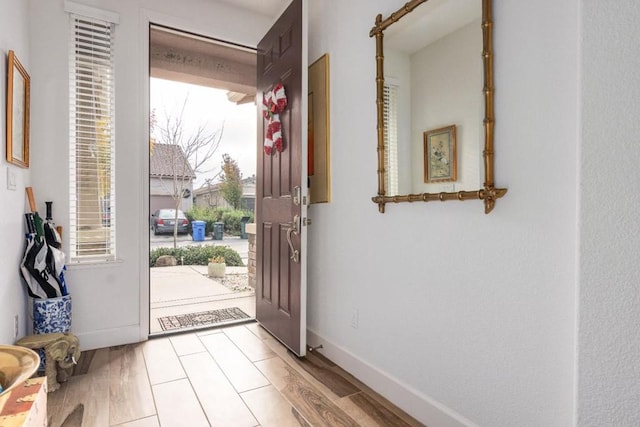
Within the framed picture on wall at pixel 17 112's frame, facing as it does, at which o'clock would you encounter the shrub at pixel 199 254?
The shrub is roughly at 10 o'clock from the framed picture on wall.

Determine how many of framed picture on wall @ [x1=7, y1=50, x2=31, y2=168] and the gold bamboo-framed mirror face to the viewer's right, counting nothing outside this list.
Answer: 1

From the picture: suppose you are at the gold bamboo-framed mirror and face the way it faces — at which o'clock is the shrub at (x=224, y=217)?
The shrub is roughly at 3 o'clock from the gold bamboo-framed mirror.

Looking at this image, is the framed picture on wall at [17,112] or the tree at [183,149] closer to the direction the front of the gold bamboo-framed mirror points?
the framed picture on wall

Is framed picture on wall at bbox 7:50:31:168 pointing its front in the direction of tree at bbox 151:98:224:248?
no

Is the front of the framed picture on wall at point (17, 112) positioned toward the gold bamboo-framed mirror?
no

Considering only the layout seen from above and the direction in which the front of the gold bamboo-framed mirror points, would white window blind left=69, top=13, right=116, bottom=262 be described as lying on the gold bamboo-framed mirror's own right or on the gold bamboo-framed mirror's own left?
on the gold bamboo-framed mirror's own right

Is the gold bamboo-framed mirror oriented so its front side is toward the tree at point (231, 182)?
no

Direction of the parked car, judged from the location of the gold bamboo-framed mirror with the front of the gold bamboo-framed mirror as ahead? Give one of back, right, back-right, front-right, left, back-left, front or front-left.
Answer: right

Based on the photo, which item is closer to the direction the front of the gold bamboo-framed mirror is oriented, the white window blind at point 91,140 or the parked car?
the white window blind

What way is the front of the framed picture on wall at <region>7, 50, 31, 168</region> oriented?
to the viewer's right

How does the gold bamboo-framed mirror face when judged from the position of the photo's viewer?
facing the viewer and to the left of the viewer

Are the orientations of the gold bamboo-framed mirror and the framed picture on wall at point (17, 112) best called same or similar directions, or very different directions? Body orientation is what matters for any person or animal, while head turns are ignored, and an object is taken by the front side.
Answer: very different directions

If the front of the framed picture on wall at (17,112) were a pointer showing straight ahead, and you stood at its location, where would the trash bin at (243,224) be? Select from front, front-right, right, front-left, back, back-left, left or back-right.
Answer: front-left

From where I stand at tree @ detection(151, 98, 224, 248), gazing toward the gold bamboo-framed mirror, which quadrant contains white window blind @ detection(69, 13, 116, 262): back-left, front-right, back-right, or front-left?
front-right

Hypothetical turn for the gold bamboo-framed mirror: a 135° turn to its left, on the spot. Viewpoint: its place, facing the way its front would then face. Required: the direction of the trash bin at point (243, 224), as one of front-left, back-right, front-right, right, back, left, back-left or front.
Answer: back-left
